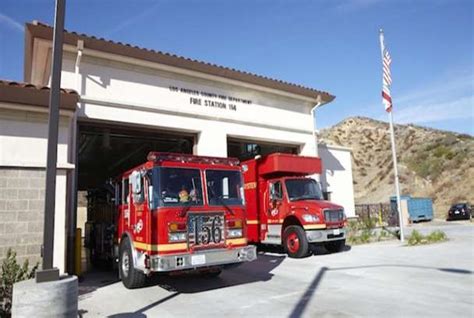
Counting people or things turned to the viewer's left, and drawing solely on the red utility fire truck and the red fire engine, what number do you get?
0

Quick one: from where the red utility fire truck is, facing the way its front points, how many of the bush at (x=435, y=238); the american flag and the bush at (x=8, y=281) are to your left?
2

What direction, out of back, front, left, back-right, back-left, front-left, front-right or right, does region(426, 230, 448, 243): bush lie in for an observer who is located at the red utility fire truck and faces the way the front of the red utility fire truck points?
left

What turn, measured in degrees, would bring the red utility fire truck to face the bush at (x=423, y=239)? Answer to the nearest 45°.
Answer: approximately 90° to its left

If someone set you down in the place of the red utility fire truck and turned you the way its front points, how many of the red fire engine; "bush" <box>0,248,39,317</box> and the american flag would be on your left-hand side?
1

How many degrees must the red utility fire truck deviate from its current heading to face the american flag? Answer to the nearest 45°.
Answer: approximately 90° to its left

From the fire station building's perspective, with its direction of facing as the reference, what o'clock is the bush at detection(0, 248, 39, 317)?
The bush is roughly at 2 o'clock from the fire station building.

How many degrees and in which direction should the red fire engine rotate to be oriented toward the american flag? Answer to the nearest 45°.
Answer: approximately 90° to its left

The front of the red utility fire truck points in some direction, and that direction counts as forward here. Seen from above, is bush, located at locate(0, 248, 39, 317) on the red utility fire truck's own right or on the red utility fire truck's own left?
on the red utility fire truck's own right

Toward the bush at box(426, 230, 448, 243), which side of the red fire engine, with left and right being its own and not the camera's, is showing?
left

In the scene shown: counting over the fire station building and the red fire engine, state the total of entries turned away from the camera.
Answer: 0
